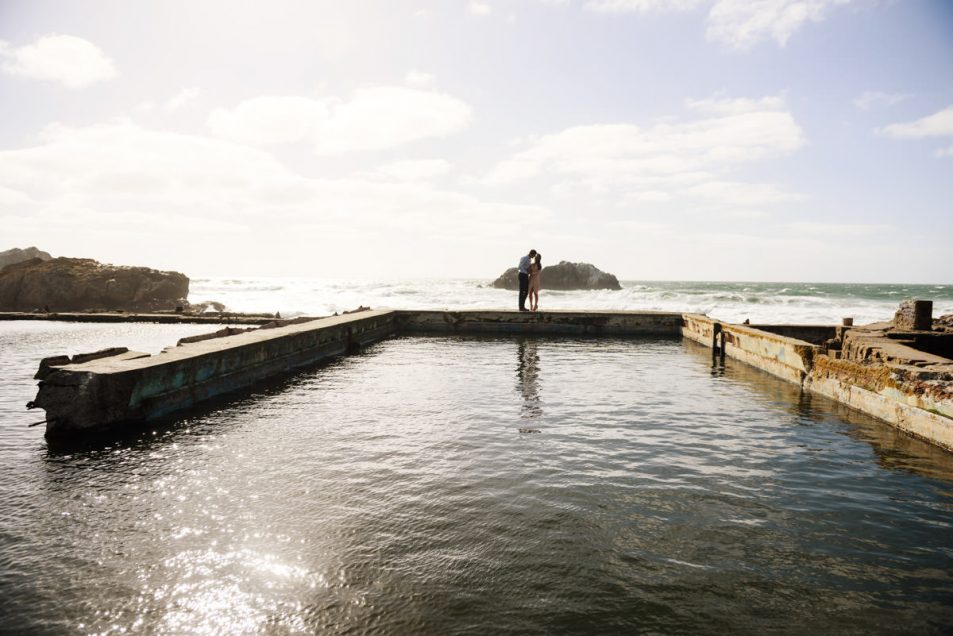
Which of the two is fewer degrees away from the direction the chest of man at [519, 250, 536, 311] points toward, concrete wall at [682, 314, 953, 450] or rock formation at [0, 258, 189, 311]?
the concrete wall

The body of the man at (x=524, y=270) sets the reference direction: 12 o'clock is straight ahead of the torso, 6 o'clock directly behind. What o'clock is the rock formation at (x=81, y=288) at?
The rock formation is roughly at 7 o'clock from the man.

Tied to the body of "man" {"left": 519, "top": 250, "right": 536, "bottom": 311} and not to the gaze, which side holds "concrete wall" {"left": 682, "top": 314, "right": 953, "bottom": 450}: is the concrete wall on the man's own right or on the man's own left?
on the man's own right

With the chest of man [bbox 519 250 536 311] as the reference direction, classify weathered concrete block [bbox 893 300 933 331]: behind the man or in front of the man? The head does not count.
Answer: in front

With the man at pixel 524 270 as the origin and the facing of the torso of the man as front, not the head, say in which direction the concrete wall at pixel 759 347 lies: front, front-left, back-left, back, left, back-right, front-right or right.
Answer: front-right

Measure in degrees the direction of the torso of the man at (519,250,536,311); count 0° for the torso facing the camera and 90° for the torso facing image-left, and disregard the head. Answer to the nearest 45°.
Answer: approximately 270°
